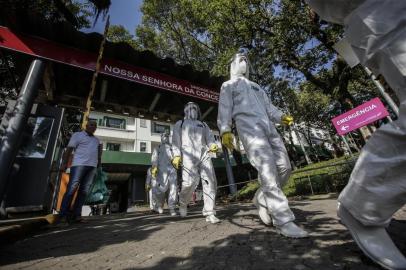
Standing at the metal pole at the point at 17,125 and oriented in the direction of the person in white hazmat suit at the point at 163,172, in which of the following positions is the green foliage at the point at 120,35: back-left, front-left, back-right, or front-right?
front-left

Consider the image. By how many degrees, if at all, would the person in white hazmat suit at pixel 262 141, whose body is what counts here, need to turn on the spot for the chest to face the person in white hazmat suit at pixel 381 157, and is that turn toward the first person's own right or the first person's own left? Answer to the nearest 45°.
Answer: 0° — they already face them

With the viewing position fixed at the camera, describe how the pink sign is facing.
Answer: facing the viewer

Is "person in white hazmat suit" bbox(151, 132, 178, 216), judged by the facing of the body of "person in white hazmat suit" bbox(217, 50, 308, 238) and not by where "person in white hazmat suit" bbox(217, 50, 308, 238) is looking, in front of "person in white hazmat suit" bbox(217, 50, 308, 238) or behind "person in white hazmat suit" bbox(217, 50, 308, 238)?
behind

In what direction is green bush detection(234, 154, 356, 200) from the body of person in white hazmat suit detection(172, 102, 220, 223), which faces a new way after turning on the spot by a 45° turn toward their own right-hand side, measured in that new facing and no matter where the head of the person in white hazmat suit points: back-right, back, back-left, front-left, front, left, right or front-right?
back

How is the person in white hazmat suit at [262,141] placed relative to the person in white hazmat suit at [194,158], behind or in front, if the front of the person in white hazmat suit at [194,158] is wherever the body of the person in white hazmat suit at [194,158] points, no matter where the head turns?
in front

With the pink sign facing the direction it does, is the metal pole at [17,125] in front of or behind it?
in front

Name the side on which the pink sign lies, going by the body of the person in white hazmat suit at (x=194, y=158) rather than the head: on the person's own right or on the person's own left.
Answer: on the person's own left

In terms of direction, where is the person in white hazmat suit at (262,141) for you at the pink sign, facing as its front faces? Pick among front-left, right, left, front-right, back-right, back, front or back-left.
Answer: front

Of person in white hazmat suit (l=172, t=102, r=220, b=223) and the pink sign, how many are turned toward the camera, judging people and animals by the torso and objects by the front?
2

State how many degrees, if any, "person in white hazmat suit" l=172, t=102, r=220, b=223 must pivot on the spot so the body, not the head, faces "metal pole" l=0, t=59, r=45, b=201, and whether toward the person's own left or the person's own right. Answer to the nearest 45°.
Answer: approximately 90° to the person's own right

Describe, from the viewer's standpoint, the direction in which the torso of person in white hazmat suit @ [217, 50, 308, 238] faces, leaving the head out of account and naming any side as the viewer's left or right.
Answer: facing the viewer and to the right of the viewer
